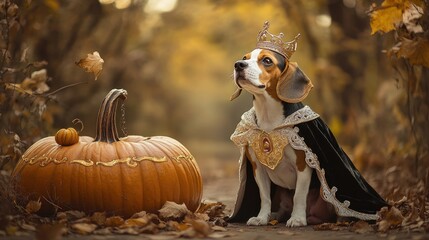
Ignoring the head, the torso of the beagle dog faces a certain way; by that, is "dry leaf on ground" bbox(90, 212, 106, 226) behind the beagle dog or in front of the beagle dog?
in front

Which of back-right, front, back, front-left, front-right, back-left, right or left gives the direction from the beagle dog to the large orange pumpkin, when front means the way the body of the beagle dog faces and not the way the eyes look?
front-right

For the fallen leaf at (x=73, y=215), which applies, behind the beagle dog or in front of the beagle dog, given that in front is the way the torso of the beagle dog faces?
in front

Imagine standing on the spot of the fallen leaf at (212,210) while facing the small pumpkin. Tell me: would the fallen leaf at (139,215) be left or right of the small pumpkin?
left

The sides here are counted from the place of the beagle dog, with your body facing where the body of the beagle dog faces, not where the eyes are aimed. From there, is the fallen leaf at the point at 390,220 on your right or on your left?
on your left

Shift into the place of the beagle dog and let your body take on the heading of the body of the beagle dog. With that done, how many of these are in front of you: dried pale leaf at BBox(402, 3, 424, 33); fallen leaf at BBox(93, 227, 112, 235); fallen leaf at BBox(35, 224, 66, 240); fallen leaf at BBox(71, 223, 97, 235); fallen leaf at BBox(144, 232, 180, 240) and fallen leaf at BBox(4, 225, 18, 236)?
5

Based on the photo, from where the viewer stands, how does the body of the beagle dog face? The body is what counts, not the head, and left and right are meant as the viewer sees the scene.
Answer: facing the viewer and to the left of the viewer

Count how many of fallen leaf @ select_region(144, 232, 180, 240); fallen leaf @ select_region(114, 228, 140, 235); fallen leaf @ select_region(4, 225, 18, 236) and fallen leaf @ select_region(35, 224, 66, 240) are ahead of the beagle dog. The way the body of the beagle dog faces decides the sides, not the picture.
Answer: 4

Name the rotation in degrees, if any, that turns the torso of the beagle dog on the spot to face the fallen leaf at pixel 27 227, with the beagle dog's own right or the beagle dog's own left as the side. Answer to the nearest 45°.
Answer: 0° — it already faces it

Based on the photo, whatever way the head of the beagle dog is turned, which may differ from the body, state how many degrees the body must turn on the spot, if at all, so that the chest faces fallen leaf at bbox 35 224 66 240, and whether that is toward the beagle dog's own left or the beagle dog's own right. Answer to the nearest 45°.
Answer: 0° — it already faces it

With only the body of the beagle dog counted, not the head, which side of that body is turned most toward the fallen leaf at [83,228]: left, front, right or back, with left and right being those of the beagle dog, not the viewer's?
front
